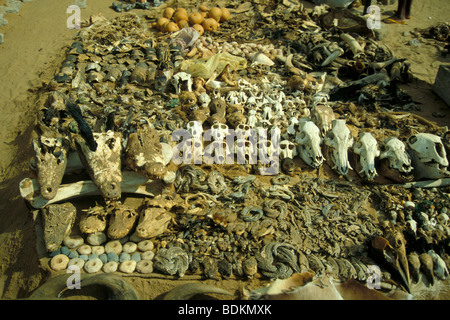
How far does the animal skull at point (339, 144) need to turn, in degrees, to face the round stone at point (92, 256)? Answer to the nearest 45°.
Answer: approximately 45° to its right

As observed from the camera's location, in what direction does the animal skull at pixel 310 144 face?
facing the viewer and to the right of the viewer

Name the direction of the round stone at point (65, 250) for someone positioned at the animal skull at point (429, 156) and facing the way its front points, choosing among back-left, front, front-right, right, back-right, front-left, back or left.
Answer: right

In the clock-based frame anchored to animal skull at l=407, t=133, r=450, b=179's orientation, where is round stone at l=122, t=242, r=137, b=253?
The round stone is roughly at 3 o'clock from the animal skull.

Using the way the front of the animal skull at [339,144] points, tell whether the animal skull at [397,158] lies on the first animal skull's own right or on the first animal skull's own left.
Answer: on the first animal skull's own left

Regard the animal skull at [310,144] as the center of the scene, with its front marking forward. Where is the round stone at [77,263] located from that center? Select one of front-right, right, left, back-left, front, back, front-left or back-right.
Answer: right

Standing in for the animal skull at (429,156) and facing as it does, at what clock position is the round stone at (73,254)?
The round stone is roughly at 3 o'clock from the animal skull.

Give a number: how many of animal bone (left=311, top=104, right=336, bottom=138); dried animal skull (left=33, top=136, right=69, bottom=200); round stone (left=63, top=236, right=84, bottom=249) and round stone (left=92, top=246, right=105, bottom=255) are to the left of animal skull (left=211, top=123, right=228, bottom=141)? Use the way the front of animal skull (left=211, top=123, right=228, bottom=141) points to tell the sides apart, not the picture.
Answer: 1

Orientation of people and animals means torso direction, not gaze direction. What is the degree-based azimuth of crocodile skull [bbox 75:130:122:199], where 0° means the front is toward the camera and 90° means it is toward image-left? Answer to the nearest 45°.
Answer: approximately 0°

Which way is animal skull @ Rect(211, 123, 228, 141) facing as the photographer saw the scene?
facing the viewer

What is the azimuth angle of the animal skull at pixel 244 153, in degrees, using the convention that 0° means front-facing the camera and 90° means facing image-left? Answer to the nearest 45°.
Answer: approximately 0°

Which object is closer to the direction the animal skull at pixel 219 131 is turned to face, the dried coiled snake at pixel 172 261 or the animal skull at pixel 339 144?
the dried coiled snake
